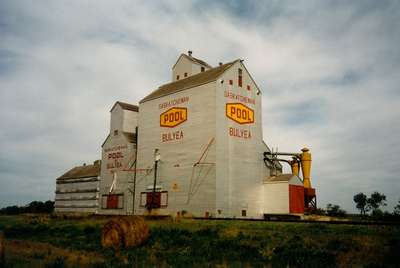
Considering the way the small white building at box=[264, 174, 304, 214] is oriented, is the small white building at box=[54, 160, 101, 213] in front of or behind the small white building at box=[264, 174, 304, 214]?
behind

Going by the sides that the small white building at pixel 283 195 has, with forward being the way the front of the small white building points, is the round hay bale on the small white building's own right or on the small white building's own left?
on the small white building's own right

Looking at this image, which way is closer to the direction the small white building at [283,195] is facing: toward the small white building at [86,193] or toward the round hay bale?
the round hay bale

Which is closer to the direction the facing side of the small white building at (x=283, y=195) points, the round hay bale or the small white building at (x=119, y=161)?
the round hay bale

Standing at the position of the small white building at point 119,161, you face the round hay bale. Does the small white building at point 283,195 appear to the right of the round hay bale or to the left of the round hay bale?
left

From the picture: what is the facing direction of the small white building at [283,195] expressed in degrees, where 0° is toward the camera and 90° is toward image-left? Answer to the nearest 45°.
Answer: approximately 315°

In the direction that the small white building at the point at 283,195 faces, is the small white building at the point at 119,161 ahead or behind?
behind
